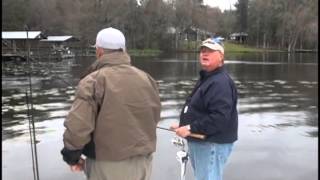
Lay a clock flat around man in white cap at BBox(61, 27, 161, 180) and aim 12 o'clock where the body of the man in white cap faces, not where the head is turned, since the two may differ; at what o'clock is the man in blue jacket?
The man in blue jacket is roughly at 3 o'clock from the man in white cap.

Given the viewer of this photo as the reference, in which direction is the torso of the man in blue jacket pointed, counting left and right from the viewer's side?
facing to the left of the viewer

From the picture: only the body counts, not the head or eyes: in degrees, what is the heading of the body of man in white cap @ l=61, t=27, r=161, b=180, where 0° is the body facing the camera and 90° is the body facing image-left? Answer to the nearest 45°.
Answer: approximately 135°
